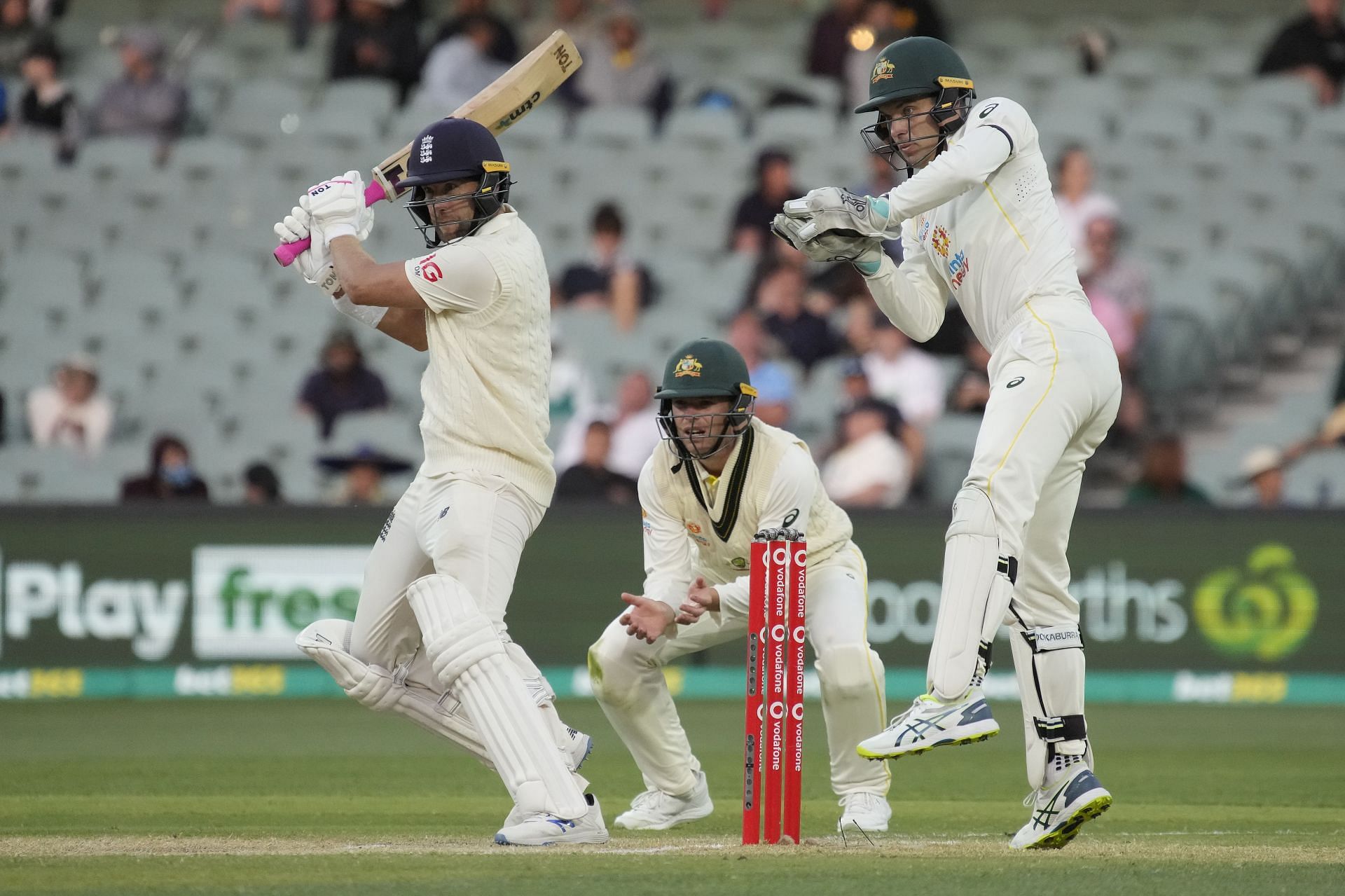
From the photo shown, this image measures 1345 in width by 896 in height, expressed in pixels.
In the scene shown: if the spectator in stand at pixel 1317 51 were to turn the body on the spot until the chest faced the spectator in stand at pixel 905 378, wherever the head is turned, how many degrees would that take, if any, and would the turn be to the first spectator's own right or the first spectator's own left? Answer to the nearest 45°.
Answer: approximately 45° to the first spectator's own right

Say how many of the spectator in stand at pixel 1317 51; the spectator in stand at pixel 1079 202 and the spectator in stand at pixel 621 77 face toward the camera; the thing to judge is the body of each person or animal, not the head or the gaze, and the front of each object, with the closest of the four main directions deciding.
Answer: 3

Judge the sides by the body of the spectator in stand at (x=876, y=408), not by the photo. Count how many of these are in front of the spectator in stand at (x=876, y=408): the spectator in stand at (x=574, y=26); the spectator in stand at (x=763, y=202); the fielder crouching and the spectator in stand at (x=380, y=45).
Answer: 1

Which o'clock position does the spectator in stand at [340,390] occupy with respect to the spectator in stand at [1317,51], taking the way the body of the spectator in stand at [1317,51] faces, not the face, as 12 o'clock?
the spectator in stand at [340,390] is roughly at 2 o'clock from the spectator in stand at [1317,51].

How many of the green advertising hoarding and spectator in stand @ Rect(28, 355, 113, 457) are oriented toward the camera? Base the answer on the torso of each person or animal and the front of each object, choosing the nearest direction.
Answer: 2

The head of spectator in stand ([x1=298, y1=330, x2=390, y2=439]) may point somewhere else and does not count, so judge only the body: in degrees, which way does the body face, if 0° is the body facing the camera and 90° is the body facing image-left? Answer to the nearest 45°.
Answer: approximately 0°

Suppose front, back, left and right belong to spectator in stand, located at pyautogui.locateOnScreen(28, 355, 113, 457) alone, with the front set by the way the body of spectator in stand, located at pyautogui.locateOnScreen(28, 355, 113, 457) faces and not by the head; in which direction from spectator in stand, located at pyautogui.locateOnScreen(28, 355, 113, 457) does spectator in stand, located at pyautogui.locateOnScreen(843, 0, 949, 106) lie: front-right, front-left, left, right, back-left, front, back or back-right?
left
